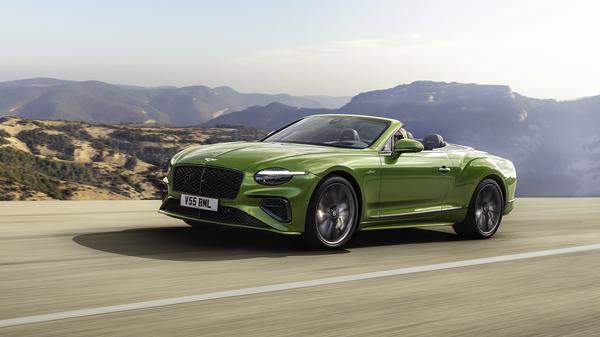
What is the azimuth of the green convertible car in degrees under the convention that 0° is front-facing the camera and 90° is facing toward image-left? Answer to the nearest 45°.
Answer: approximately 45°
